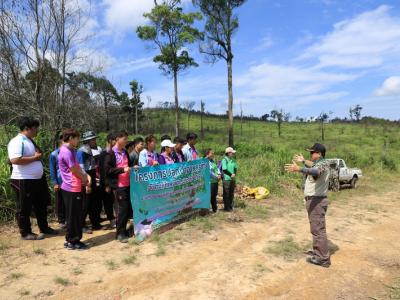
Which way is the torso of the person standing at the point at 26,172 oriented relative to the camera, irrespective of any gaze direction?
to the viewer's right

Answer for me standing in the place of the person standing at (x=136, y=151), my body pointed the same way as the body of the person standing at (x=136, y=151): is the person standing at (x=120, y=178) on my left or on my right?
on my right

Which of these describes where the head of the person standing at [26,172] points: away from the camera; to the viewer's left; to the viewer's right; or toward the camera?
to the viewer's right

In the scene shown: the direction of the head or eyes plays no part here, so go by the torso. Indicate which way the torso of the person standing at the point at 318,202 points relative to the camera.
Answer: to the viewer's left

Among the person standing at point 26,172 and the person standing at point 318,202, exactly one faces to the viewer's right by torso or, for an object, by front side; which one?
the person standing at point 26,172

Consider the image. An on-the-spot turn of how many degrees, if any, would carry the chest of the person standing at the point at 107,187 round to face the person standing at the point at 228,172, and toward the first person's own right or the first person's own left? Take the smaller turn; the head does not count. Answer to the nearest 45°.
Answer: approximately 45° to the first person's own left

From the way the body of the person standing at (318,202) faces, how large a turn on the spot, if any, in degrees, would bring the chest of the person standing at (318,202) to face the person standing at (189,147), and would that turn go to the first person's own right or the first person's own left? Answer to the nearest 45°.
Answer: approximately 45° to the first person's own right

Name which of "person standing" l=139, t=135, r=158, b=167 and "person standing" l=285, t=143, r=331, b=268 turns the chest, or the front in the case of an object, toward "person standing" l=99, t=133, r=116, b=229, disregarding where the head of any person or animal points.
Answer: "person standing" l=285, t=143, r=331, b=268

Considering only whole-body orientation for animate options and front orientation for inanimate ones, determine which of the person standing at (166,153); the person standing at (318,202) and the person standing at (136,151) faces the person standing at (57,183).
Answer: the person standing at (318,202)

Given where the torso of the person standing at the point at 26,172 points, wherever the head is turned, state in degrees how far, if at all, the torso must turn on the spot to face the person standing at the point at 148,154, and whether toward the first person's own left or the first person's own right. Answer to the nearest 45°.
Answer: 0° — they already face them

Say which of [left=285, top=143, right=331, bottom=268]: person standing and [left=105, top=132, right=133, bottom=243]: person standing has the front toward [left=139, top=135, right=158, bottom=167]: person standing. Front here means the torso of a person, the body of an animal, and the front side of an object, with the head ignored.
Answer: [left=285, top=143, right=331, bottom=268]: person standing

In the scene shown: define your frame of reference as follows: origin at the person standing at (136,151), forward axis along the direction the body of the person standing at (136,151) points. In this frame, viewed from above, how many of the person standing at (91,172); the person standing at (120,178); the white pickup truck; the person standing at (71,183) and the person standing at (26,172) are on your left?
1

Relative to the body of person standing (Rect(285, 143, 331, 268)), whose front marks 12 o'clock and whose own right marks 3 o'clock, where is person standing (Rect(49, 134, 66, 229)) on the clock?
person standing (Rect(49, 134, 66, 229)) is roughly at 12 o'clock from person standing (Rect(285, 143, 331, 268)).

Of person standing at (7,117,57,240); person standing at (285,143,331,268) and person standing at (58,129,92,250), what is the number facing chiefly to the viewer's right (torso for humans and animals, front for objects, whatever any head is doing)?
2

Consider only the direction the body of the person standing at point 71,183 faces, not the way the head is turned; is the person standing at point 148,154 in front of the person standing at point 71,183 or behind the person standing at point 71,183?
in front

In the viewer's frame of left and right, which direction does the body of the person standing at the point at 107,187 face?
facing the viewer and to the right of the viewer
